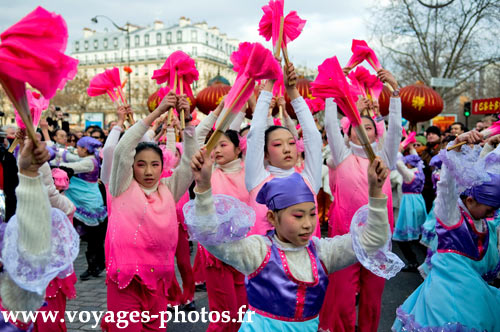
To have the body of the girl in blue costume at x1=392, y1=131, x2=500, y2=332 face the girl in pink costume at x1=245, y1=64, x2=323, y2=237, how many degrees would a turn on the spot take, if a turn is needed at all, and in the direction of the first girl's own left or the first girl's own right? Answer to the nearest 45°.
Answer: approximately 135° to the first girl's own right

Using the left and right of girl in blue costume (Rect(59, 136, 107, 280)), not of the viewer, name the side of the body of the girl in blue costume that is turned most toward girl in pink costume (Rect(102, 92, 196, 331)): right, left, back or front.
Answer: left

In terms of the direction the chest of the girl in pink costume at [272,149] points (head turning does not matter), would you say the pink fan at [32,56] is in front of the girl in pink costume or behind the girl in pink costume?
in front

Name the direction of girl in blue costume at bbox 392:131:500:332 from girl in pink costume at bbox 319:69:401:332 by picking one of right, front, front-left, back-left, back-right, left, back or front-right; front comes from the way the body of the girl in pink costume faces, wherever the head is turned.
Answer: front-left

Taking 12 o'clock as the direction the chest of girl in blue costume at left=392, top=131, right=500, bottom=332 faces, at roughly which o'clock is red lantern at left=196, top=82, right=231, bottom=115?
The red lantern is roughly at 6 o'clock from the girl in blue costume.

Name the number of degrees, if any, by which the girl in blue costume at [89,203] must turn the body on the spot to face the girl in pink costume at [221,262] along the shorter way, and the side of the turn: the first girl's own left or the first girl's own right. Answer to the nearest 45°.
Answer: approximately 90° to the first girl's own left

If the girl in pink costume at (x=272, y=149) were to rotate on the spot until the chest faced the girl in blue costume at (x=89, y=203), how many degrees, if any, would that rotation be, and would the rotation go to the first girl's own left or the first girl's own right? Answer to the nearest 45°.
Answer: approximately 135° to the first girl's own right

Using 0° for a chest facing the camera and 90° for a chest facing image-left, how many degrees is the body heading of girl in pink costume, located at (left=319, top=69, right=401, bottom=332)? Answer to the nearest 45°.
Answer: approximately 0°
